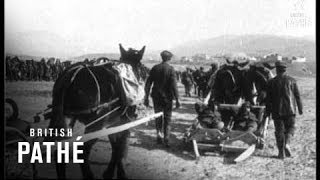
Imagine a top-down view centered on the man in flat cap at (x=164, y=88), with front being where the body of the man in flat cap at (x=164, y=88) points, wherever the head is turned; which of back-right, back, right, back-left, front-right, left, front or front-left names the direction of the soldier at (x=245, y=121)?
right

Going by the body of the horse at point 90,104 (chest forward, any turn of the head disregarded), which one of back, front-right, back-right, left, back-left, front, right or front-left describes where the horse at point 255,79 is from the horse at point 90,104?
front

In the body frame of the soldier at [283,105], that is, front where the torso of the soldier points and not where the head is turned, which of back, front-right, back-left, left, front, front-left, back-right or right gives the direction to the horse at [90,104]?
back-left

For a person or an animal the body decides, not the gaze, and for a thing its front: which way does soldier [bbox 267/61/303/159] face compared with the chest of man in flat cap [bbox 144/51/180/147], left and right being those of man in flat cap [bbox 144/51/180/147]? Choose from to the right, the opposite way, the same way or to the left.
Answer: the same way

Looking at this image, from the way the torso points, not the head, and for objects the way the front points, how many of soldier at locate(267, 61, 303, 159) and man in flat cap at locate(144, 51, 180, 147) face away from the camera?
2

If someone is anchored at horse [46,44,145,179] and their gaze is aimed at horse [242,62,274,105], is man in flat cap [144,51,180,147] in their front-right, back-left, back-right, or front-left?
front-left

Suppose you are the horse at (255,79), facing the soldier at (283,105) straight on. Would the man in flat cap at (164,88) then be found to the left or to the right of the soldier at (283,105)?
right

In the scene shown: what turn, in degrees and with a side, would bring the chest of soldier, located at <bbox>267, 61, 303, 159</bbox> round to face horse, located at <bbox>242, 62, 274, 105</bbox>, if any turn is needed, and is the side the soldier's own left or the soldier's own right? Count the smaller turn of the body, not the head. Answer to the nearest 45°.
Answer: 0° — they already face it

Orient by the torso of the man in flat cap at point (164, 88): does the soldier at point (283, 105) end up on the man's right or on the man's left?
on the man's right

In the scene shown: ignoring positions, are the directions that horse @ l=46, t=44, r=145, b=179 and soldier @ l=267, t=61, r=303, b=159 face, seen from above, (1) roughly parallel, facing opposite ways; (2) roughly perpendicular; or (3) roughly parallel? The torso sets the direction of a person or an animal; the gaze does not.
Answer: roughly parallel
